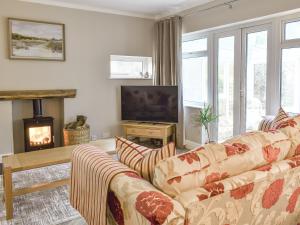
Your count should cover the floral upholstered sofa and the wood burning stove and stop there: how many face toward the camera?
1

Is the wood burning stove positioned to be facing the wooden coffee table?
yes

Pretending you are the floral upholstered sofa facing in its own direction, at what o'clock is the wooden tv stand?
The wooden tv stand is roughly at 1 o'clock from the floral upholstered sofa.

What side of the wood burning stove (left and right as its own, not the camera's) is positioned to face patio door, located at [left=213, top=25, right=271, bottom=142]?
left

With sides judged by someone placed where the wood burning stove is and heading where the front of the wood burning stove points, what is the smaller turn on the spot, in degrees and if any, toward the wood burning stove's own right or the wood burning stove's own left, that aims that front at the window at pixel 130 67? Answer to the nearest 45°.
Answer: approximately 90° to the wood burning stove's own left

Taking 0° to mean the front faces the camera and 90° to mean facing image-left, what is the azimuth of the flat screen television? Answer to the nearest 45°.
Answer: approximately 45°

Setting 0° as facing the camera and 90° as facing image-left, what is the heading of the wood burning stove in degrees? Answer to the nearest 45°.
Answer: approximately 0°

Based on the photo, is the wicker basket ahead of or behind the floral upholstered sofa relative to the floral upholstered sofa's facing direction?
ahead

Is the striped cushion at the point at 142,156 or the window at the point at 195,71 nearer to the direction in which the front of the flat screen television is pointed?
the striped cushion

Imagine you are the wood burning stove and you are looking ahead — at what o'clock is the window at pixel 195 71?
The window is roughly at 9 o'clock from the wood burning stove.

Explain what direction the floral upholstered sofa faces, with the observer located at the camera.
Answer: facing away from the viewer and to the left of the viewer
